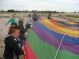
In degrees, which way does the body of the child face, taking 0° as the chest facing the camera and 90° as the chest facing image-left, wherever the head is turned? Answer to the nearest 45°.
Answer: approximately 270°
